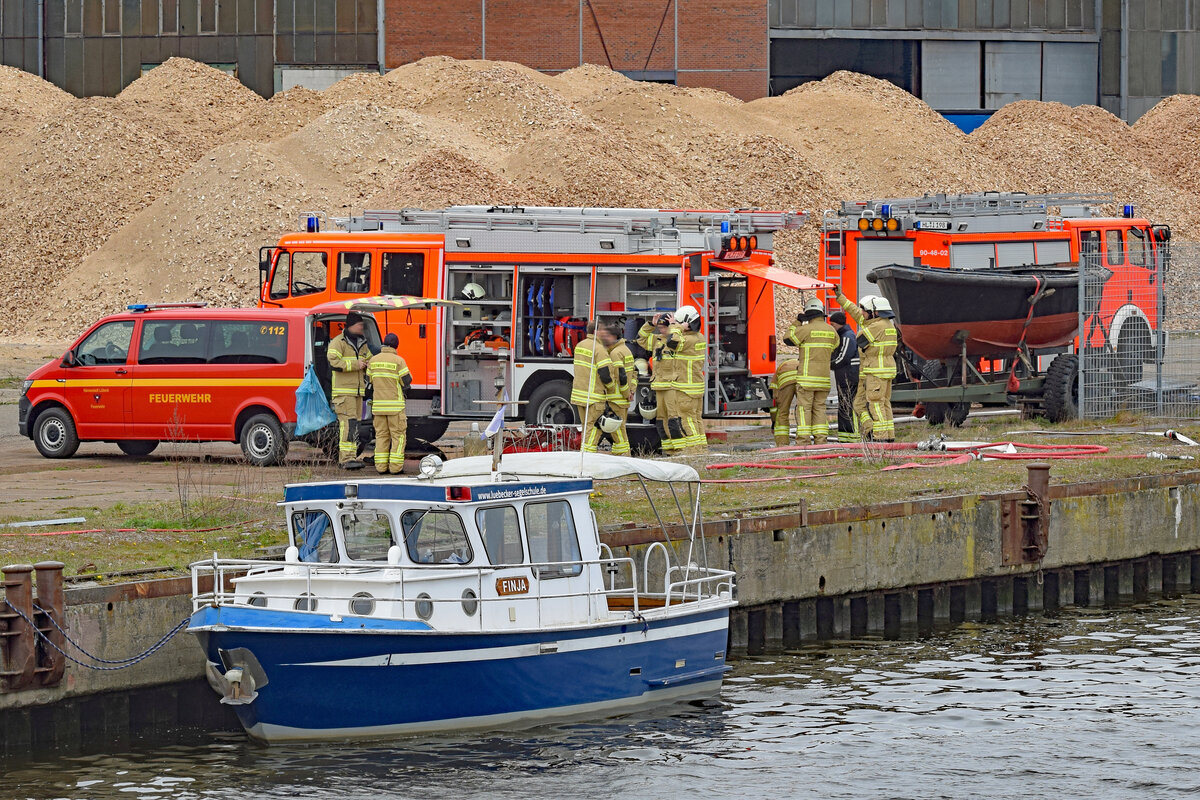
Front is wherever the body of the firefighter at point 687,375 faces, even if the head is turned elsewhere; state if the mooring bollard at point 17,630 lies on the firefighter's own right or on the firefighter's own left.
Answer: on the firefighter's own left

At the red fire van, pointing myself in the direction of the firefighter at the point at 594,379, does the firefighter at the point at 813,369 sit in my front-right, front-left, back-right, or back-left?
front-left

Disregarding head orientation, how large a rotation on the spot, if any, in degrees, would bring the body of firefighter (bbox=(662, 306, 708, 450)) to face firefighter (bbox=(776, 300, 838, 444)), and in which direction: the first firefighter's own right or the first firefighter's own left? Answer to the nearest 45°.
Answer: approximately 135° to the first firefighter's own right

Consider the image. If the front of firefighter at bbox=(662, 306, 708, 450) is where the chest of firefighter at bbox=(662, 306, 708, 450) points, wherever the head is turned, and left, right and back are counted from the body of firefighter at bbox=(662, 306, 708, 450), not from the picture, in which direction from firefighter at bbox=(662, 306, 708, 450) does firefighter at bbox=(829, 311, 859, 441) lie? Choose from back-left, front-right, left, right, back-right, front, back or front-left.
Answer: back-right

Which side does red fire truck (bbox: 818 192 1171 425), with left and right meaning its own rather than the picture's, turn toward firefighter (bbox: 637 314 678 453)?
back

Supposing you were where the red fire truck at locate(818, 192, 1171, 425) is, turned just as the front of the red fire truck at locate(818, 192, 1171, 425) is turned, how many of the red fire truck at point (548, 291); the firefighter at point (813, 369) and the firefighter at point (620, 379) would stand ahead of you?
0

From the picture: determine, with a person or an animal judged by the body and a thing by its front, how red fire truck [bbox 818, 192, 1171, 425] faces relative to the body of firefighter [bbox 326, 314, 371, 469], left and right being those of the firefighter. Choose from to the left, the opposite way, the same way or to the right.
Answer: to the left

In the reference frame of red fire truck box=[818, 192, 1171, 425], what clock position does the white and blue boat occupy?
The white and blue boat is roughly at 5 o'clock from the red fire truck.

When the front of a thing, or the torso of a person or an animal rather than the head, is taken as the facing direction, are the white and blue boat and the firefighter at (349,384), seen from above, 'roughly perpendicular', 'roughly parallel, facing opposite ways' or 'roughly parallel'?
roughly perpendicular

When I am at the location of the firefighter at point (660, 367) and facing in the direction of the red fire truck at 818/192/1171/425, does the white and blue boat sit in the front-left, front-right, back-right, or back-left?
back-right

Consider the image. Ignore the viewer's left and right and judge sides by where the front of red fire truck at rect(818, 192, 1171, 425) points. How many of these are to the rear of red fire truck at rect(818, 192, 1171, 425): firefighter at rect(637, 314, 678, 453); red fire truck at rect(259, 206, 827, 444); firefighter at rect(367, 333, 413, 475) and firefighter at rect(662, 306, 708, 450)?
4

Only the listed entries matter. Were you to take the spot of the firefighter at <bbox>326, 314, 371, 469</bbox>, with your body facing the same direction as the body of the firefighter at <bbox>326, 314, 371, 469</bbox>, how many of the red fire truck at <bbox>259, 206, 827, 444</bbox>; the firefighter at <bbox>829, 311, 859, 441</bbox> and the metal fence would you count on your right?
0

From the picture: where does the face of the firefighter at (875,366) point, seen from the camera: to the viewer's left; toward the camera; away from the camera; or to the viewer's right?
to the viewer's left
